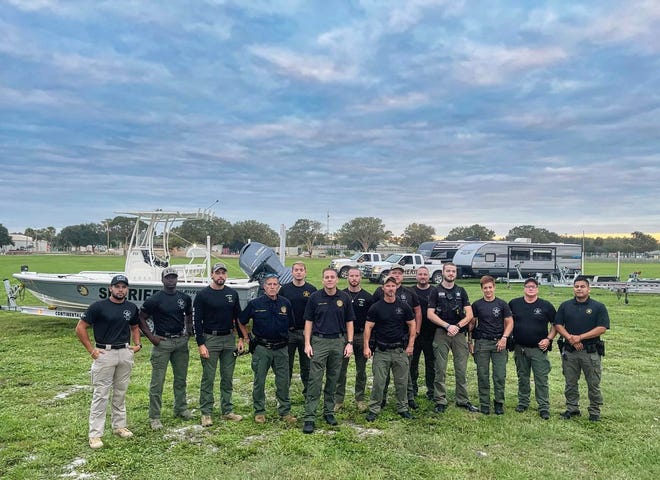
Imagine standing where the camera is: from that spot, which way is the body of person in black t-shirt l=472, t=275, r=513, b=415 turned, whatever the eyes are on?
toward the camera

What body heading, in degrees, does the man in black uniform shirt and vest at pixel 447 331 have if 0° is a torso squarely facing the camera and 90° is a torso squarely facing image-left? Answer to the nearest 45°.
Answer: approximately 0°

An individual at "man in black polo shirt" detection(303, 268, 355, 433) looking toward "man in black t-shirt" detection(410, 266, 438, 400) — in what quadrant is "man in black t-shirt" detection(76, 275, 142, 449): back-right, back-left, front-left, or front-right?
back-left

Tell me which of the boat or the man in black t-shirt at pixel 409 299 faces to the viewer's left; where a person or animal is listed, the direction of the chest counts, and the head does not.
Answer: the boat

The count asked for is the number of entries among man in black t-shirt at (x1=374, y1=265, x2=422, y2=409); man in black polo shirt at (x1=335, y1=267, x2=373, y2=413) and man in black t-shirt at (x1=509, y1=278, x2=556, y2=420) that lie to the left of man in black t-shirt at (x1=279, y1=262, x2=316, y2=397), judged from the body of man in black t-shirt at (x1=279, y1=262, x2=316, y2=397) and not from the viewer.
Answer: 3

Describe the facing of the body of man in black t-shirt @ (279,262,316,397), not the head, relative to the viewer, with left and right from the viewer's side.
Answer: facing the viewer

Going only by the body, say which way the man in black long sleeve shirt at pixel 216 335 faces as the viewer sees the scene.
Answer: toward the camera

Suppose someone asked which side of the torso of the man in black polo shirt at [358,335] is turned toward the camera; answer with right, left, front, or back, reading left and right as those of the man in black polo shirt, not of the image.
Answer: front

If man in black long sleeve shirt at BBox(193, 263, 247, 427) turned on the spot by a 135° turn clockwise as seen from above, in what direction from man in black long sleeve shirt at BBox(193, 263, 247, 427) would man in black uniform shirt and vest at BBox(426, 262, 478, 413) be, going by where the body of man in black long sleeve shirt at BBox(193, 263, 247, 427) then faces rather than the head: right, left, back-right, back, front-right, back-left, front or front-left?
back-right

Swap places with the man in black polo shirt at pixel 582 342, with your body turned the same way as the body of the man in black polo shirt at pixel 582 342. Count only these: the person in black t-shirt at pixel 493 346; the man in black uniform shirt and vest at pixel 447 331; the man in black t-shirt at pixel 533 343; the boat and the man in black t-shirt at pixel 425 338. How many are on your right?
5

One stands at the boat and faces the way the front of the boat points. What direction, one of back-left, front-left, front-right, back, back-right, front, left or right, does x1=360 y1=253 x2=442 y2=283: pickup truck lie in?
back-right

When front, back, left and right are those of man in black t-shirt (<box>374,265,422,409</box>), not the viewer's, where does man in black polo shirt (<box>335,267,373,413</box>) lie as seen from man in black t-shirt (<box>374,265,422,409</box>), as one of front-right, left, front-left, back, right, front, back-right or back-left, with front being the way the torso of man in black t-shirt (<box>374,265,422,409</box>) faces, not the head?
right

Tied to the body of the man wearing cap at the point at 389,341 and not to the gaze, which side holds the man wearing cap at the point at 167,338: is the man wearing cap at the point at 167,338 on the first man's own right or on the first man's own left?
on the first man's own right

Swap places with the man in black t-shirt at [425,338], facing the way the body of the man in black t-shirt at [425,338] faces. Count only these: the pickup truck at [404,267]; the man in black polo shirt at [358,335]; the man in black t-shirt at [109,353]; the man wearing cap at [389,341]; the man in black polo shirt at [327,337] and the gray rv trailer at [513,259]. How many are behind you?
2

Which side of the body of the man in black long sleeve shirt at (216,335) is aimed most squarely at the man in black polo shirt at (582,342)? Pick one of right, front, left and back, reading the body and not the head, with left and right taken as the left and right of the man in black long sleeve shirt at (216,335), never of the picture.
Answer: left

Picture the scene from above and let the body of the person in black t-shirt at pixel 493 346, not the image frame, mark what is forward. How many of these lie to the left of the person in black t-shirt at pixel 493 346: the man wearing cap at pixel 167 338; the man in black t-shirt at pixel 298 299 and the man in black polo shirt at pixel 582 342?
1
